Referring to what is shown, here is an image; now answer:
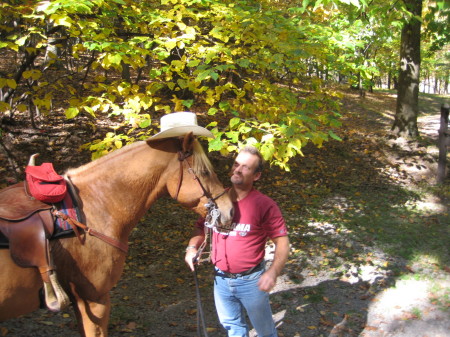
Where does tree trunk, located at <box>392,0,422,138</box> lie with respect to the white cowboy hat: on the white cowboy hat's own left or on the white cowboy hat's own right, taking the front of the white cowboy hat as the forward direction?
on the white cowboy hat's own left

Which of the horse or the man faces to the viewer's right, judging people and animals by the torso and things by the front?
the horse

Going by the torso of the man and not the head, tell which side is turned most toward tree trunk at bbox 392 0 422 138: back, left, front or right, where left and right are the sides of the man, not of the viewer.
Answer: back

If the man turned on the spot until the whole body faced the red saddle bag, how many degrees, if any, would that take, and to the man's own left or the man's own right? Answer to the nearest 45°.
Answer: approximately 45° to the man's own right

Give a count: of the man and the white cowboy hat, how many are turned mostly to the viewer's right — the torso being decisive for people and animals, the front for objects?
1

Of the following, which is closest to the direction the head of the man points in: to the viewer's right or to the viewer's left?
to the viewer's left

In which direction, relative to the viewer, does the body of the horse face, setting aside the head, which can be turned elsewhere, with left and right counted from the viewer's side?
facing to the right of the viewer

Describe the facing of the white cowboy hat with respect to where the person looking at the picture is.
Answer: facing to the right of the viewer

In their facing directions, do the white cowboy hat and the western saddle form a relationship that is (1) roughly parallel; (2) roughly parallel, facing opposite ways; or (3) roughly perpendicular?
roughly parallel

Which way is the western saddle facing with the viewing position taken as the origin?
facing to the right of the viewer
